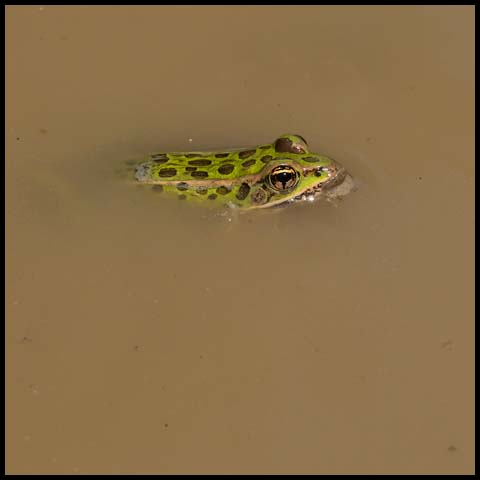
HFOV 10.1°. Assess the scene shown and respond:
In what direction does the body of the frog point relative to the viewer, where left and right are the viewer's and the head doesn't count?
facing to the right of the viewer
